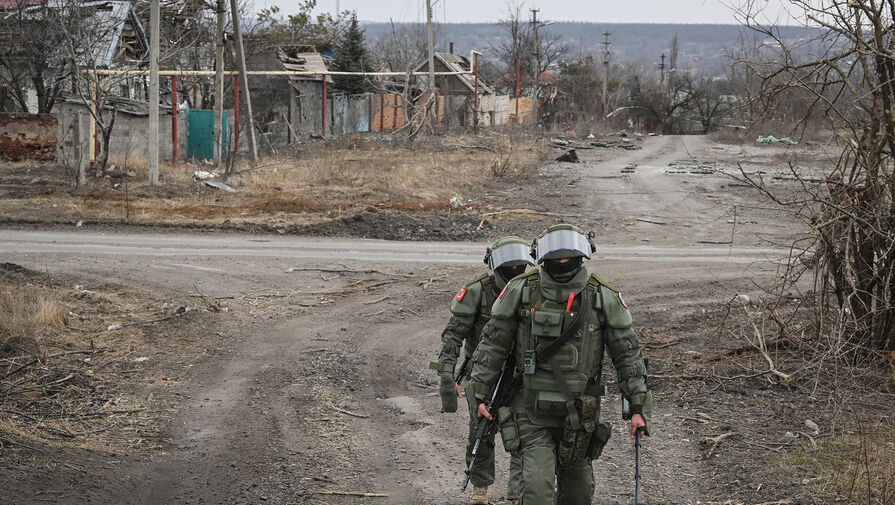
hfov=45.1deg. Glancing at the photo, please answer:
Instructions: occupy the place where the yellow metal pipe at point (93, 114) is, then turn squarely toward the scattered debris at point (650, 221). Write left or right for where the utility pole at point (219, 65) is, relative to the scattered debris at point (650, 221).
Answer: left

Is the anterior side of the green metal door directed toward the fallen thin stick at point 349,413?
yes

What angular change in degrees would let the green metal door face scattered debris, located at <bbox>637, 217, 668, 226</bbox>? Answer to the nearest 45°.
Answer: approximately 45° to its left

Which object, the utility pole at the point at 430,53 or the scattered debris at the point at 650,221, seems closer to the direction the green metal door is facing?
the scattered debris

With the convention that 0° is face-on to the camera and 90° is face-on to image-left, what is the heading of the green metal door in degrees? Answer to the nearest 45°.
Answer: approximately 0°

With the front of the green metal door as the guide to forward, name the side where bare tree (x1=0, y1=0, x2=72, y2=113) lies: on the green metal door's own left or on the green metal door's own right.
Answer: on the green metal door's own right

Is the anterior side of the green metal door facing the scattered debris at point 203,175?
yes

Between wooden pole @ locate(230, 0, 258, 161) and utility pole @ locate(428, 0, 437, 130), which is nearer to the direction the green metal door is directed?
the wooden pole
